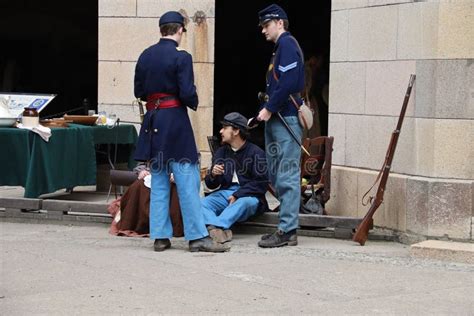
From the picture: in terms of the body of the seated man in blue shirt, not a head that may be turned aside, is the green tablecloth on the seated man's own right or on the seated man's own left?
on the seated man's own right

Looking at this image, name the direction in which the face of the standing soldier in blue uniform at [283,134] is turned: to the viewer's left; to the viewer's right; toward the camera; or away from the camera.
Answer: to the viewer's left

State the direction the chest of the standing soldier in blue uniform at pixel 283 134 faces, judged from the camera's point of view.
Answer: to the viewer's left

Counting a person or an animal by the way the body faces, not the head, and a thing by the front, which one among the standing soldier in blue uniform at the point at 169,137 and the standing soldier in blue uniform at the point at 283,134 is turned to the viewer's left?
the standing soldier in blue uniform at the point at 283,134

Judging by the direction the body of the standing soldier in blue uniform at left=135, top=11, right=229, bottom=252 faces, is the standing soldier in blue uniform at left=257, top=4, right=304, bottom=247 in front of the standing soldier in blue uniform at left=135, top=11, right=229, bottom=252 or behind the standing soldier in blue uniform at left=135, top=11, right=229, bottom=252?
in front

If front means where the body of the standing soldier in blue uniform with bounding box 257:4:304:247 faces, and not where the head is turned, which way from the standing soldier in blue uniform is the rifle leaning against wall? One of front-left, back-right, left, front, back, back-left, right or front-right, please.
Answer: back

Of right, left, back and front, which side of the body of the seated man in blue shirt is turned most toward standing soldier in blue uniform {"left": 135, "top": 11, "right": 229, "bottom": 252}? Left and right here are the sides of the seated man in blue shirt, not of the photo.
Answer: front

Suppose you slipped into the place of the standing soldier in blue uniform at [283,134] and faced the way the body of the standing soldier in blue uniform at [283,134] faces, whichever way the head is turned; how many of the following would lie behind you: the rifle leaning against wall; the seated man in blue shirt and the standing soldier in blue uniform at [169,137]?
1

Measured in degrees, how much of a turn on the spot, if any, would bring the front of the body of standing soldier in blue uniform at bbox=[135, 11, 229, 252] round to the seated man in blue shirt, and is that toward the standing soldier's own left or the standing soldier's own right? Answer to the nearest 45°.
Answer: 0° — they already face them

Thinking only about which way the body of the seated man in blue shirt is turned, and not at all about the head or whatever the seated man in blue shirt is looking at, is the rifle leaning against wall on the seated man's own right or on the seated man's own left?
on the seated man's own left

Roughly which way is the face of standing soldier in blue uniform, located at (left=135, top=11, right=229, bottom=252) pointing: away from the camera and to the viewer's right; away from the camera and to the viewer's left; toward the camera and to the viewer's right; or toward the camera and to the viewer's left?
away from the camera and to the viewer's right

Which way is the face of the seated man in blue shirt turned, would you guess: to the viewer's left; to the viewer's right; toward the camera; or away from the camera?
to the viewer's left

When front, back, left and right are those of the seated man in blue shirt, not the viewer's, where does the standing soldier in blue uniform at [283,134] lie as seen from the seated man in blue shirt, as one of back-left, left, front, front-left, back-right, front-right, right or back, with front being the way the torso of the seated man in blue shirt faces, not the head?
left

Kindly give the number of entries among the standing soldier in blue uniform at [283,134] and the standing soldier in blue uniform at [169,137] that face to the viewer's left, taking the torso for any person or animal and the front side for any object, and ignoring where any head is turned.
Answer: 1

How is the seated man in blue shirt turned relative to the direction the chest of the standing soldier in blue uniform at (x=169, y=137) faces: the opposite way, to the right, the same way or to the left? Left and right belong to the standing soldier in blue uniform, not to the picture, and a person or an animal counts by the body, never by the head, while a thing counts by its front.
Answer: the opposite way

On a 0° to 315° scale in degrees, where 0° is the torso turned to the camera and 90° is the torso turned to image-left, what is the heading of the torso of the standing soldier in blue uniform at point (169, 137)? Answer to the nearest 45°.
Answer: approximately 225°

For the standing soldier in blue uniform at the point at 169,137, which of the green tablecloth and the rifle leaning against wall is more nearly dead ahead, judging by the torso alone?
the rifle leaning against wall

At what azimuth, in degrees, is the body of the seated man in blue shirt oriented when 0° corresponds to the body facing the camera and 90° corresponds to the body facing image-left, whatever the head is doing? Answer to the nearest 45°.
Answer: approximately 45°
